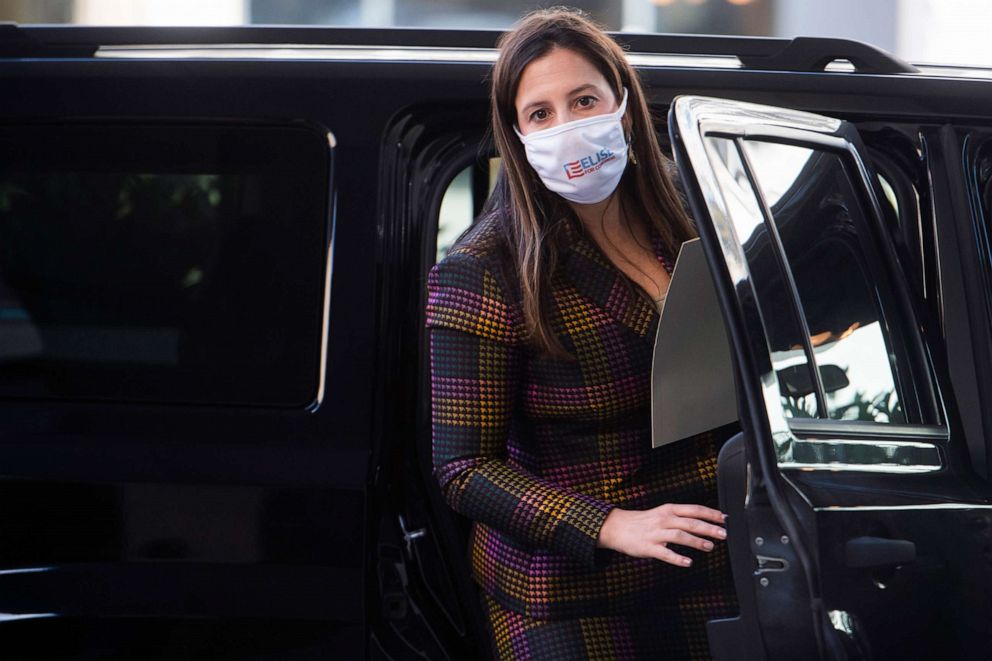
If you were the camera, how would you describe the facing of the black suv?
facing to the right of the viewer

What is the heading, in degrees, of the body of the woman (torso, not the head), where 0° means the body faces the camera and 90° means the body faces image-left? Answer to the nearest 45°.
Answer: approximately 315°

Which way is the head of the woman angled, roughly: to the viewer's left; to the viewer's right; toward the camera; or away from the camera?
toward the camera
